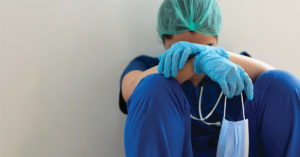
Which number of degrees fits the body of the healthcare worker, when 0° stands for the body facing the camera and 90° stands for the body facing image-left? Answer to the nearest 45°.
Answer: approximately 0°
